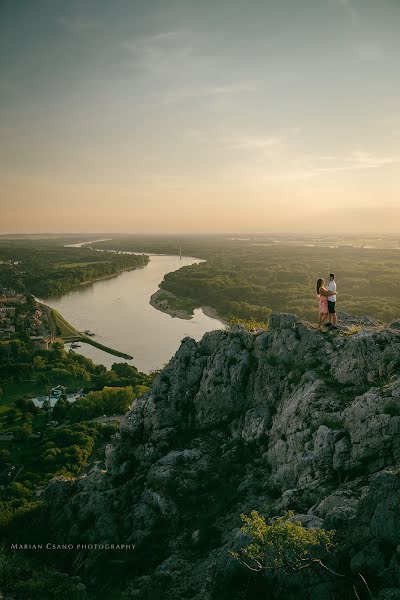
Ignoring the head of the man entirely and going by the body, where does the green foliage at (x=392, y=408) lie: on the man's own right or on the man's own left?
on the man's own left

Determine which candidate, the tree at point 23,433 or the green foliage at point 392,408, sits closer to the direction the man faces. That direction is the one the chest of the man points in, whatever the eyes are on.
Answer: the tree

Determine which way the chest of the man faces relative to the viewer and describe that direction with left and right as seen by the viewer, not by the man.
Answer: facing to the left of the viewer

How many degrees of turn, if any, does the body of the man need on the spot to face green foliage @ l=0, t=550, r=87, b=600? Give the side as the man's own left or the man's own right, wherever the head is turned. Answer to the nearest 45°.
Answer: approximately 45° to the man's own left

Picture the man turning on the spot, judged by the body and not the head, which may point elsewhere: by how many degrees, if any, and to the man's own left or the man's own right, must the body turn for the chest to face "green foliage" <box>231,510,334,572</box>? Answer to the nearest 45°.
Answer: approximately 90° to the man's own left
